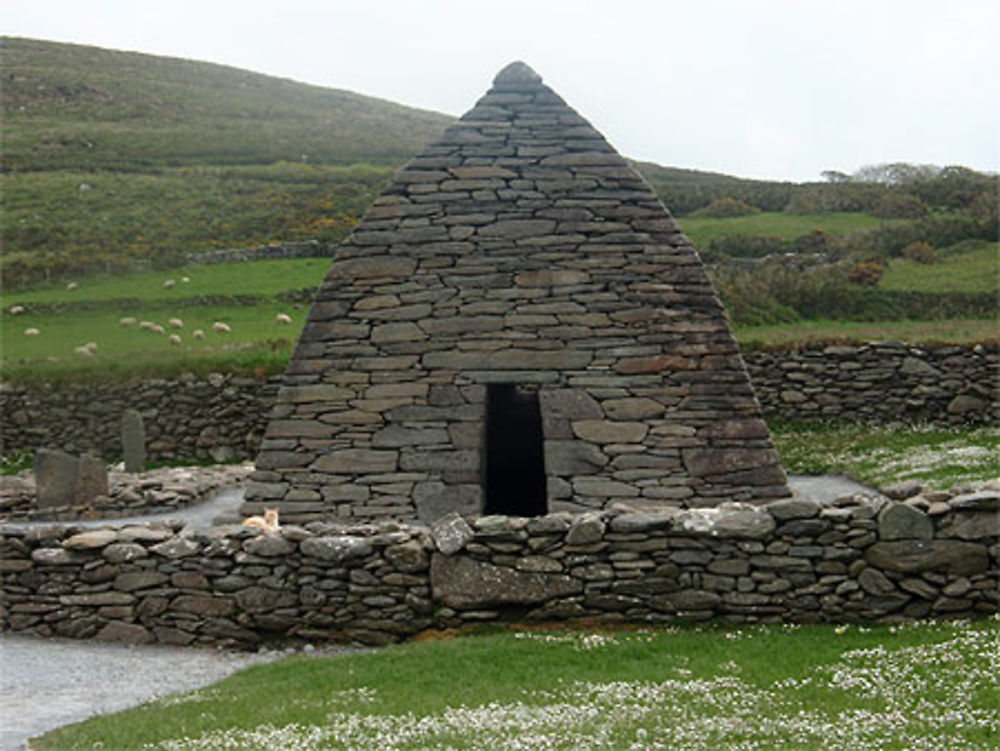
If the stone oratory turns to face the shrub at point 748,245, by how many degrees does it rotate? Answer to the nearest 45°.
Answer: approximately 180°

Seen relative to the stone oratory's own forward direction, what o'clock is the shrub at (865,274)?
The shrub is roughly at 7 o'clock from the stone oratory.

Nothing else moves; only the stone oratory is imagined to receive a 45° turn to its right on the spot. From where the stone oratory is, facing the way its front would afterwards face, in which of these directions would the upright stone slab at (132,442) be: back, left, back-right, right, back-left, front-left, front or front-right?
right

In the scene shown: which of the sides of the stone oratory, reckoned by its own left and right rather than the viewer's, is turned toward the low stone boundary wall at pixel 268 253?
back

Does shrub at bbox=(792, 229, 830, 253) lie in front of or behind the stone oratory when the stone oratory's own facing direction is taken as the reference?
behind

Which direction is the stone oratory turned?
toward the camera

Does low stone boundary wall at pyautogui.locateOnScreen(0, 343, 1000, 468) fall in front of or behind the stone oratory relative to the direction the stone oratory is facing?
behind
